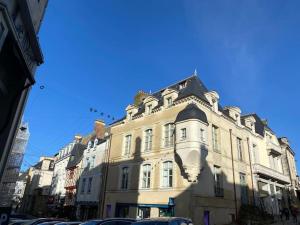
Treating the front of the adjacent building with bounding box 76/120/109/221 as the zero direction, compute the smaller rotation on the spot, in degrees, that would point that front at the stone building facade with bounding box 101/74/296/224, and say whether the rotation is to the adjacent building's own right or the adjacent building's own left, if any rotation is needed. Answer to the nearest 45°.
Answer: approximately 90° to the adjacent building's own left

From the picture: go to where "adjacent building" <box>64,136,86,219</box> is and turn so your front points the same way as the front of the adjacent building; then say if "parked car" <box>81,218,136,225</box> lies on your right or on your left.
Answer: on your left

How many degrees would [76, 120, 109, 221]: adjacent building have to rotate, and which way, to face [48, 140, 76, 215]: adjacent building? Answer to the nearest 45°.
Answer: approximately 135° to its right

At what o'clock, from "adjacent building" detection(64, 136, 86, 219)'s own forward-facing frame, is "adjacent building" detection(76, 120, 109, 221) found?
"adjacent building" detection(76, 120, 109, 221) is roughly at 10 o'clock from "adjacent building" detection(64, 136, 86, 219).

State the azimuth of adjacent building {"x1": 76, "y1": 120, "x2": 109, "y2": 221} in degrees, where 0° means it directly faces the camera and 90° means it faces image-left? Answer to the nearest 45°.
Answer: approximately 45°

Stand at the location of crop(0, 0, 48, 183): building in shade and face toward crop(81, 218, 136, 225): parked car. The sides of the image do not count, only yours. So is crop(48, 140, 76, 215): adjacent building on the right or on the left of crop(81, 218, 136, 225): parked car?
left
